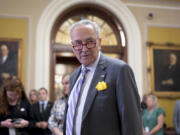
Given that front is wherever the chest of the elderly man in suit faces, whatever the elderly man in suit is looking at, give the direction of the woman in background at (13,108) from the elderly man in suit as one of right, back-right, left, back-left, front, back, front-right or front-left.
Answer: right

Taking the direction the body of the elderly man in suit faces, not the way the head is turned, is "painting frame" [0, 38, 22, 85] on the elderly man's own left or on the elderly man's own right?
on the elderly man's own right

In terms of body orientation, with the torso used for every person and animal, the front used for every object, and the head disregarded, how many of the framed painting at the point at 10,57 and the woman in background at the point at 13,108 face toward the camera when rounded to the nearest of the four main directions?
2

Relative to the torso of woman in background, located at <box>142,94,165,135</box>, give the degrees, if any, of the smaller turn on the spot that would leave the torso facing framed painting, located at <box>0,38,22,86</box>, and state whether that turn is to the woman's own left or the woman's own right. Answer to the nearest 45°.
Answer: approximately 45° to the woman's own right

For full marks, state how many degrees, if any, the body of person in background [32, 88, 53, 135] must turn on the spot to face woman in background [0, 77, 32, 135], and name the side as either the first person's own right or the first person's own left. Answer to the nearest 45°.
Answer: approximately 45° to the first person's own right

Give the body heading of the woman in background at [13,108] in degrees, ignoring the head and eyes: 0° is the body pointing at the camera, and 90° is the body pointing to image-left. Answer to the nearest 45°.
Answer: approximately 0°

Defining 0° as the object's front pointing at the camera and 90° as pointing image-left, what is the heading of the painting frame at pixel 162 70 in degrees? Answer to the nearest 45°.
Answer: approximately 0°

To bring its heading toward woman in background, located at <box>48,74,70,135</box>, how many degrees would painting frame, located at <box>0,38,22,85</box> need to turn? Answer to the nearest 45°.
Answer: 0° — it already faces them
